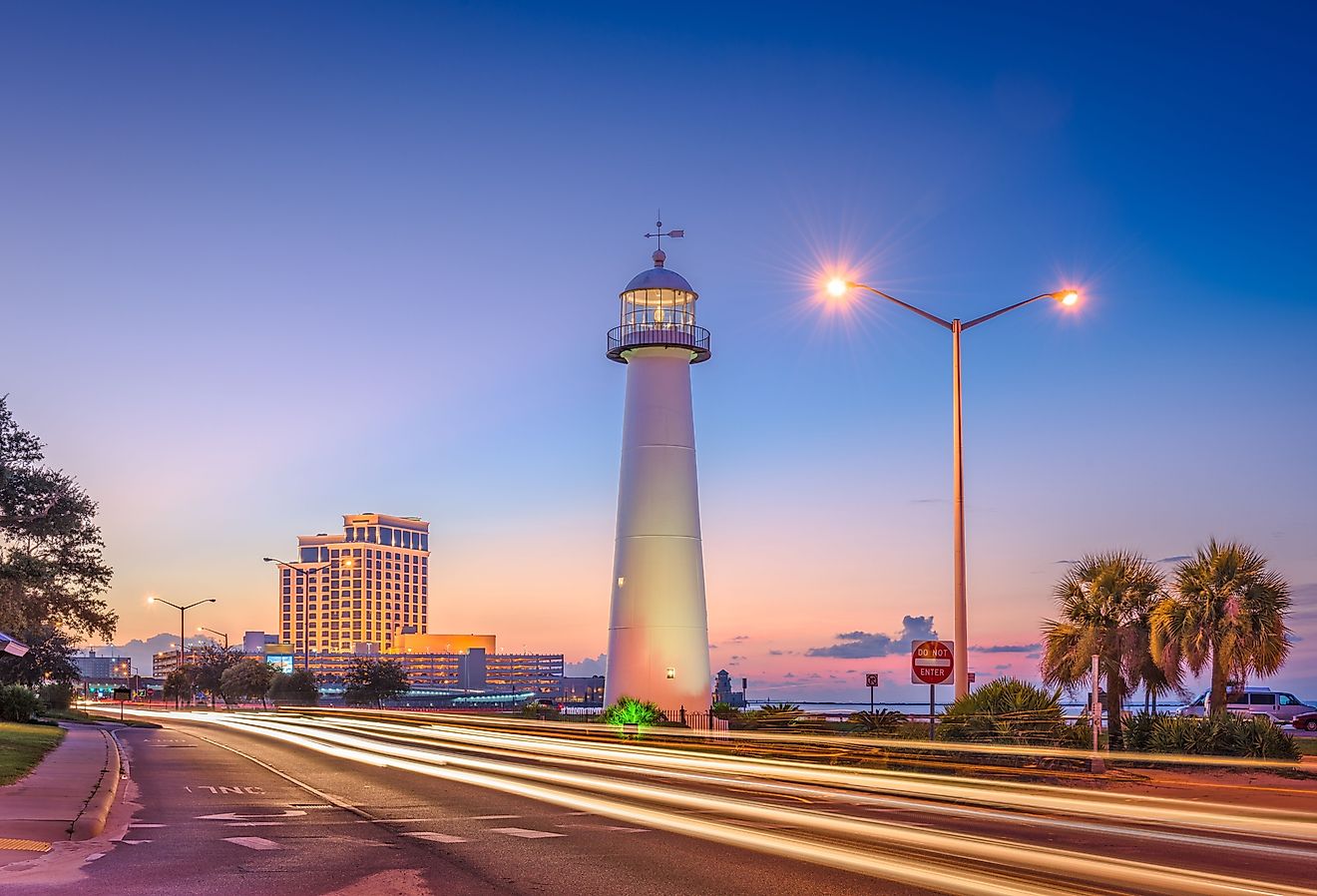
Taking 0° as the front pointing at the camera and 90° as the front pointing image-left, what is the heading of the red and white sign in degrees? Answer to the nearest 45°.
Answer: approximately 0°

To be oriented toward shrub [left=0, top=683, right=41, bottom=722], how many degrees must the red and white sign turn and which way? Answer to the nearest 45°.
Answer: approximately 135° to its right

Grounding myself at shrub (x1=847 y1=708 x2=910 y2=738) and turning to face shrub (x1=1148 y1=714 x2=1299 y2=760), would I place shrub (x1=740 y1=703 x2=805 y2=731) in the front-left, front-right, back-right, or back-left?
back-left

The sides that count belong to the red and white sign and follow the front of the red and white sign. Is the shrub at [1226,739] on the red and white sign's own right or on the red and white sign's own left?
on the red and white sign's own left

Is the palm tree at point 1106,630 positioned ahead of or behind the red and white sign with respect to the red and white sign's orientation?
behind

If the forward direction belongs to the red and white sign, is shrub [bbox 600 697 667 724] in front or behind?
behind
